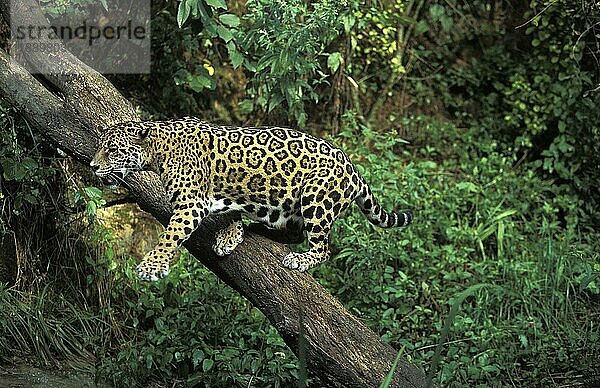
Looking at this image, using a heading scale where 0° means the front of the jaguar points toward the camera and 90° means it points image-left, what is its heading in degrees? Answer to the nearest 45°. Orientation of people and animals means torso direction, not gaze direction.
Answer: approximately 90°
